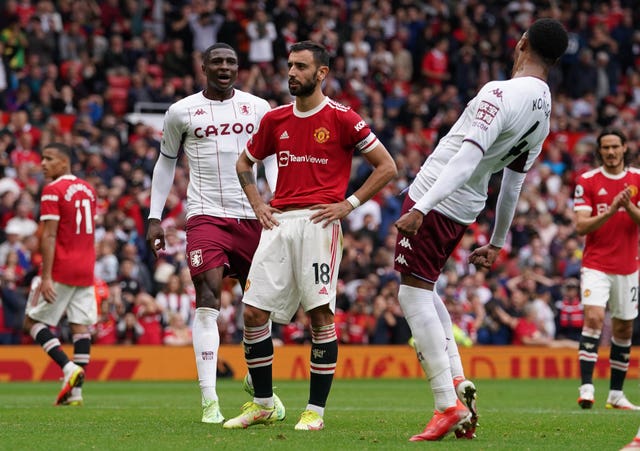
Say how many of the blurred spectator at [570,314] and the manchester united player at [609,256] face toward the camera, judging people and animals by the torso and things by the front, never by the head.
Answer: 2

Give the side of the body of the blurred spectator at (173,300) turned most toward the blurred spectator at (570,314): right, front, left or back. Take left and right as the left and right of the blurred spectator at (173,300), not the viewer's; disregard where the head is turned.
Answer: left

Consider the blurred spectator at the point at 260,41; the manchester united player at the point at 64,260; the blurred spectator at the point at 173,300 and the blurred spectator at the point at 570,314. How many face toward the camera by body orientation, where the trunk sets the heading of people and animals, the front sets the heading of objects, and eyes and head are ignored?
3
